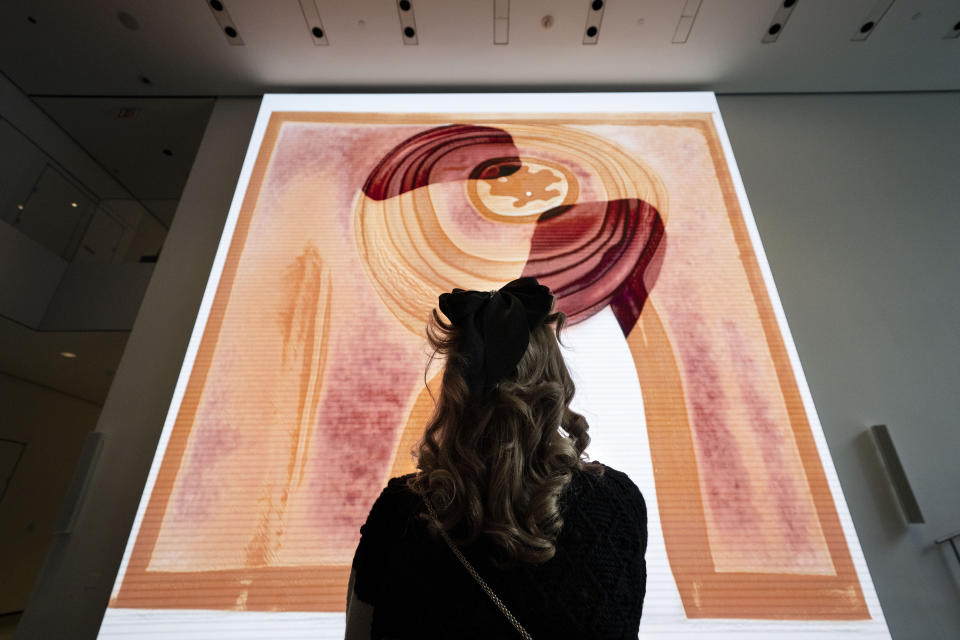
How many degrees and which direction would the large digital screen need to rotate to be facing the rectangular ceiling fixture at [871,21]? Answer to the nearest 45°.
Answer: approximately 90° to its left

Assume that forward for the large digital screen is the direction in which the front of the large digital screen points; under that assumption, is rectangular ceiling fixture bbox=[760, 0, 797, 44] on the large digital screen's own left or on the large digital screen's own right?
on the large digital screen's own left

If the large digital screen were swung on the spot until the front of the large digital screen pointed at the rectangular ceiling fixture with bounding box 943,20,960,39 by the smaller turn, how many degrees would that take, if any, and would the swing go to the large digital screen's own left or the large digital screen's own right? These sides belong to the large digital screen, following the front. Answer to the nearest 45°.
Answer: approximately 90° to the large digital screen's own left

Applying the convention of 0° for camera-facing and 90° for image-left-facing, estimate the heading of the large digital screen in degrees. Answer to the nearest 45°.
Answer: approximately 0°

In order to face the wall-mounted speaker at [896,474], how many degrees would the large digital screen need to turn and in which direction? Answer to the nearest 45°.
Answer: approximately 90° to its left
